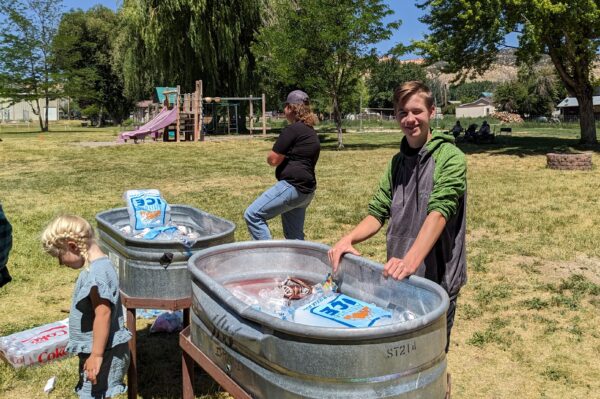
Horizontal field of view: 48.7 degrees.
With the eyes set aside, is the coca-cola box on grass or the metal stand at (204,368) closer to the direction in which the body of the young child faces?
the coca-cola box on grass

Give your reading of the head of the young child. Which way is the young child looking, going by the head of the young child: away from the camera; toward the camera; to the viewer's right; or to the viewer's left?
to the viewer's left

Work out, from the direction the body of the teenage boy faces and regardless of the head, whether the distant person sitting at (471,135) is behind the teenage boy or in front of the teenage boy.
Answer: behind

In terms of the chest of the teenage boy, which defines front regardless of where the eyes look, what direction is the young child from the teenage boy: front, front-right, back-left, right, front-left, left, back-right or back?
front-right

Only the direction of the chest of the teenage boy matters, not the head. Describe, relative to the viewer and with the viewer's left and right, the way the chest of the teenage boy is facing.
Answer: facing the viewer and to the left of the viewer

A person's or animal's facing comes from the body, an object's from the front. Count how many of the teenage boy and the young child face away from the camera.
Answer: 0

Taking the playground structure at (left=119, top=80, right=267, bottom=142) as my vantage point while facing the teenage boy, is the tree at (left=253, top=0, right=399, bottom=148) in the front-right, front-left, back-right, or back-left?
front-left

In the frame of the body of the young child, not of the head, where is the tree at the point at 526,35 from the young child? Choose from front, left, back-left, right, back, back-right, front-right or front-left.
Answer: back-right

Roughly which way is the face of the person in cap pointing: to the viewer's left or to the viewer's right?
to the viewer's left

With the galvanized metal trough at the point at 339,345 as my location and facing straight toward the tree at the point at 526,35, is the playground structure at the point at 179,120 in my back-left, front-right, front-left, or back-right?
front-left
